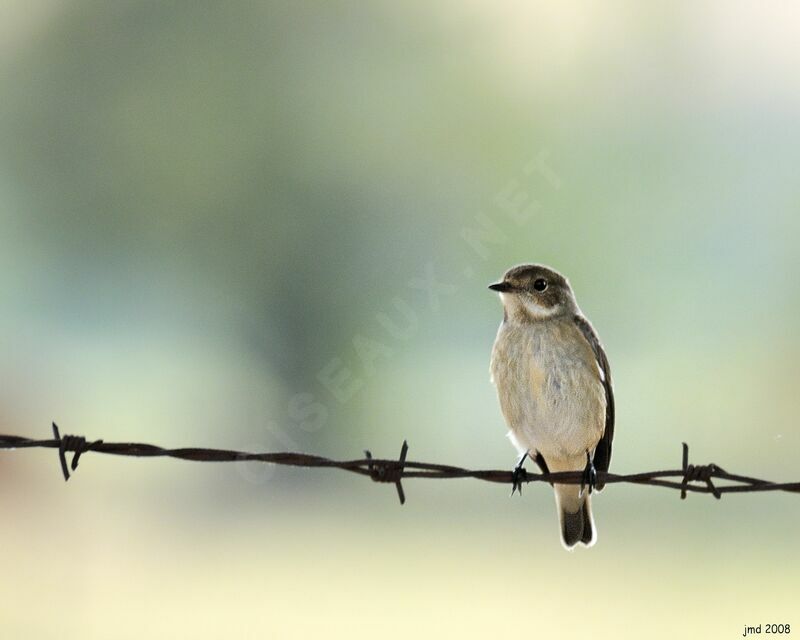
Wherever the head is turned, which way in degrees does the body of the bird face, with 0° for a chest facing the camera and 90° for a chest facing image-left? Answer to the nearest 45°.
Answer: approximately 45°
